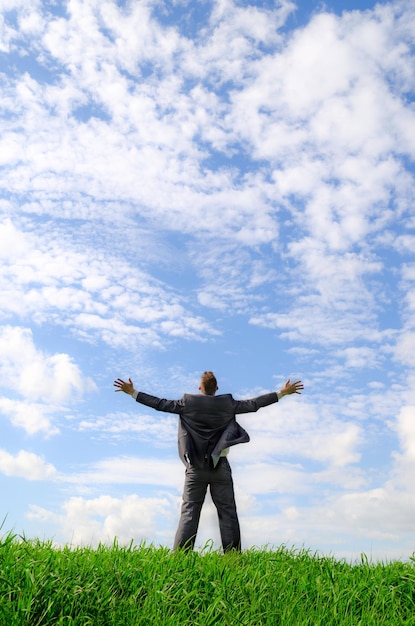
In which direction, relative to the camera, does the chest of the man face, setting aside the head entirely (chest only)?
away from the camera

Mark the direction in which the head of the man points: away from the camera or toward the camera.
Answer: away from the camera
